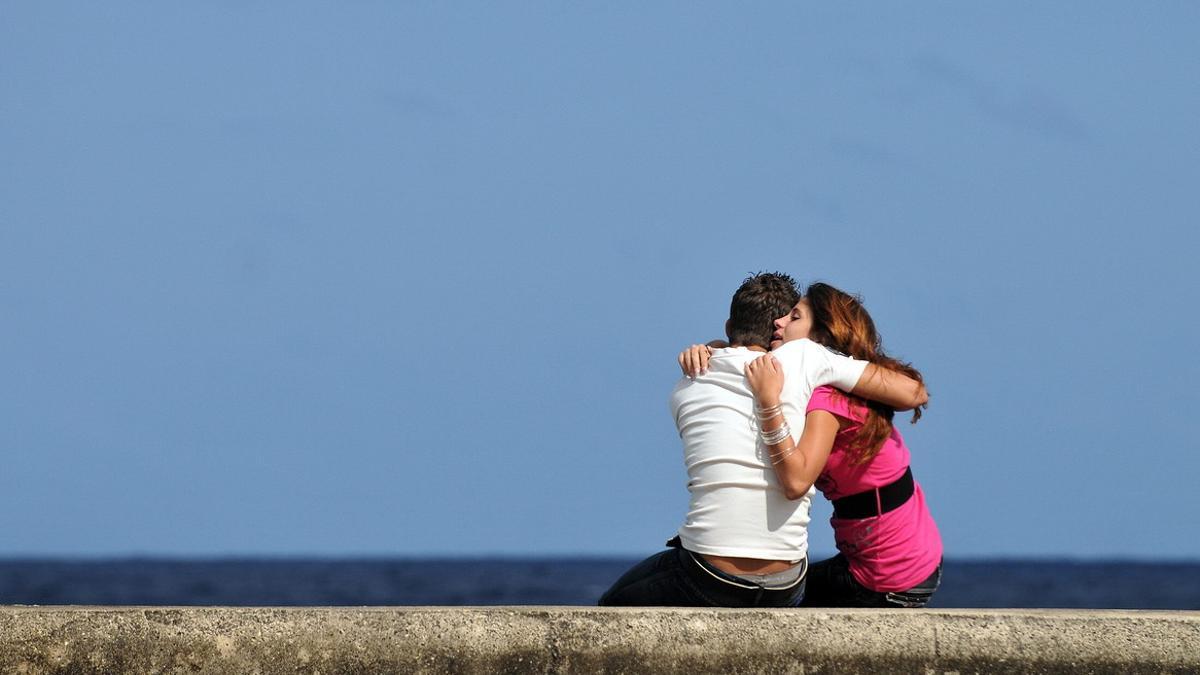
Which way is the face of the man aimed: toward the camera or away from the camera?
away from the camera

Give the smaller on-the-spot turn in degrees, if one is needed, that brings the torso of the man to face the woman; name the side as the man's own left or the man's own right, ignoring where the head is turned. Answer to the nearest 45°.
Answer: approximately 45° to the man's own right

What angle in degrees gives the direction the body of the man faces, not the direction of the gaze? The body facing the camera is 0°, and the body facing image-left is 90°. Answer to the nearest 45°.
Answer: approximately 180°
